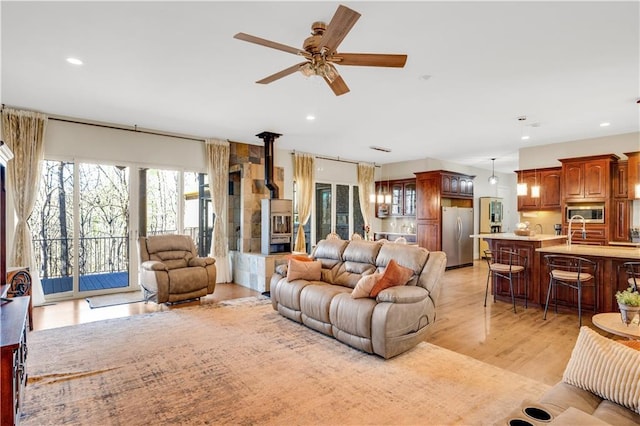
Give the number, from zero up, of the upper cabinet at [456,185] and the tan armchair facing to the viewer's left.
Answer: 0

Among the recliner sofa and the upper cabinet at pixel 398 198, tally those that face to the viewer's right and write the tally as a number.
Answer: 0

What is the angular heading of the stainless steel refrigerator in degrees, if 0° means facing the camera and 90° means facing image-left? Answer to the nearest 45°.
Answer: approximately 315°

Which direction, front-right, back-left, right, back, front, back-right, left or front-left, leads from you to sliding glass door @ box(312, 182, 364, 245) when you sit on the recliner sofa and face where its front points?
back-right

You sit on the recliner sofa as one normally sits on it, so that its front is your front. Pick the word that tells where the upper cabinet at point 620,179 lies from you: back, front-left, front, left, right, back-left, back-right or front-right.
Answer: back

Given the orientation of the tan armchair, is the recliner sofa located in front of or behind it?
in front

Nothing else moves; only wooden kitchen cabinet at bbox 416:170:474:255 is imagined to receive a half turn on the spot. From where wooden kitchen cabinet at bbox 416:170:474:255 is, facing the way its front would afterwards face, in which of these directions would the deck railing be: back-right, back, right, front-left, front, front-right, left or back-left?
left

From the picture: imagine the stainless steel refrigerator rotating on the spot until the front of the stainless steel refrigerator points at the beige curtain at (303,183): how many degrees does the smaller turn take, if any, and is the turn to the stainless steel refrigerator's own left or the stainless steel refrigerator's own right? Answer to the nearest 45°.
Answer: approximately 90° to the stainless steel refrigerator's own right

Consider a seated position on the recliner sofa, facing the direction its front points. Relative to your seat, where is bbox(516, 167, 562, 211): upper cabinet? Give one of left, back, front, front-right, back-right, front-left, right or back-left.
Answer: back
